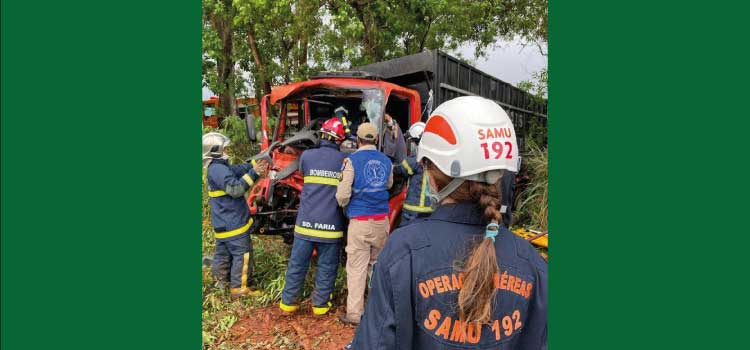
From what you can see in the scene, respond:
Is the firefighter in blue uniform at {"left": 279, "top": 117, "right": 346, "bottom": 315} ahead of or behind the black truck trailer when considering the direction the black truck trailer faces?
ahead

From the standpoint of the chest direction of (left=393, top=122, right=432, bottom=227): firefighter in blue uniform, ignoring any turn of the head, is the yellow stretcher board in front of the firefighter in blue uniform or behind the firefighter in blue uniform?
behind

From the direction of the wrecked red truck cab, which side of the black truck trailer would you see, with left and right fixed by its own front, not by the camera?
front

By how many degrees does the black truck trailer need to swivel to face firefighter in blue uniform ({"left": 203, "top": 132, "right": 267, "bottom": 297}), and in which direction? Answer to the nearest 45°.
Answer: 0° — it already faces them

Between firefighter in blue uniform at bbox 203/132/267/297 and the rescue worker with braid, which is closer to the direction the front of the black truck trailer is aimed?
the firefighter in blue uniform

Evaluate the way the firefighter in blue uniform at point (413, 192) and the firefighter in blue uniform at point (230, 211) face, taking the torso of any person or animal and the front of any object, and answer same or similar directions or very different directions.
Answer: very different directions

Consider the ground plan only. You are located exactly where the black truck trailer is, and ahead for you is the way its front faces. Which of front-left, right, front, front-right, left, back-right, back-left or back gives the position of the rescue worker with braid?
front-left

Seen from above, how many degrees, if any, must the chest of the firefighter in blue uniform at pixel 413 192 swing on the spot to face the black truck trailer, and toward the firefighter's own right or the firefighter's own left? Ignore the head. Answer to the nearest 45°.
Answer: approximately 90° to the firefighter's own right

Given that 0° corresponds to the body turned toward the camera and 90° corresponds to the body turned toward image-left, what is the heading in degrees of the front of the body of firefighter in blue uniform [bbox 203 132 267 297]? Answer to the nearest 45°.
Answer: approximately 270°

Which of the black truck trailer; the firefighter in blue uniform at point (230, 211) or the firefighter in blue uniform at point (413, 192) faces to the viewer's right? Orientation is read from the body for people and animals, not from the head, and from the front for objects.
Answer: the firefighter in blue uniform at point (230, 211)

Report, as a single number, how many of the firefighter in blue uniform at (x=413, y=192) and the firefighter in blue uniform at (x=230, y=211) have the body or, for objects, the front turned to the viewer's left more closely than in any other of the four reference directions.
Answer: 1

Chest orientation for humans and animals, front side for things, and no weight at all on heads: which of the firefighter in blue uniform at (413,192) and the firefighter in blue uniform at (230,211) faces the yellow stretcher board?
the firefighter in blue uniform at (230,211)

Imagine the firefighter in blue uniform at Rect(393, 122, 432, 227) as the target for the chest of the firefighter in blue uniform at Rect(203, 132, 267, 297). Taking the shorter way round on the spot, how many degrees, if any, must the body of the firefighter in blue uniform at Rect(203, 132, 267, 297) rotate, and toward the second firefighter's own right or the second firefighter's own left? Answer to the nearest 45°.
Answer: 0° — they already face them

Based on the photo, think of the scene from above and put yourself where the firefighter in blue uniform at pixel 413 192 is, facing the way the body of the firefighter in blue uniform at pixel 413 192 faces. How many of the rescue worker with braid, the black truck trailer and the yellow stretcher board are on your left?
1

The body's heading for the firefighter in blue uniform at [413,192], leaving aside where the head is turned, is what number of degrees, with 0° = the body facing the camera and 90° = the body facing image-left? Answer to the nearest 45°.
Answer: approximately 90°
